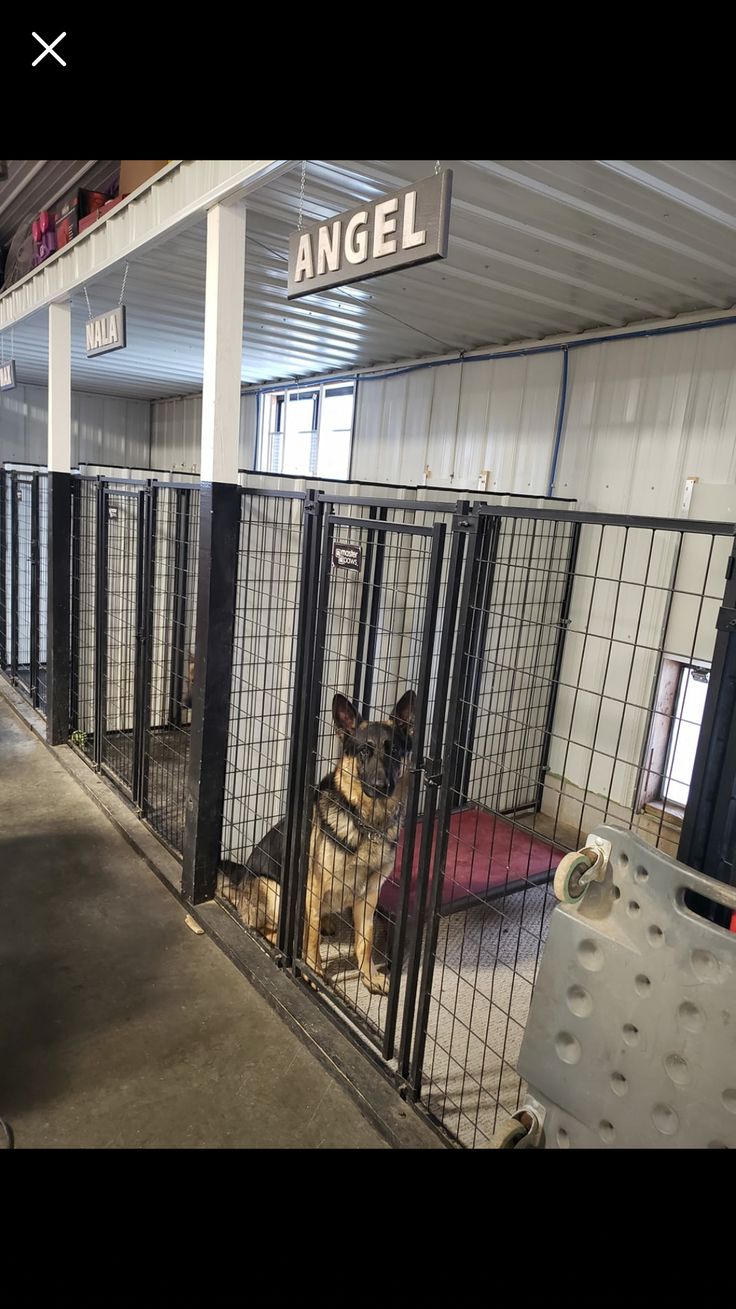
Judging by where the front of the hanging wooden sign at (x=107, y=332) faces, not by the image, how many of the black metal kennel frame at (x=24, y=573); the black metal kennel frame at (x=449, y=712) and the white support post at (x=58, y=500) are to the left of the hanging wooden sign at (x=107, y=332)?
1

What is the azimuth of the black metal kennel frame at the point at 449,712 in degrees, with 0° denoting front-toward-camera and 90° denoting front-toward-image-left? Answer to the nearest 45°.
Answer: approximately 45°

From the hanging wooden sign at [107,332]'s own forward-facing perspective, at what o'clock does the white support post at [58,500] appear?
The white support post is roughly at 4 o'clock from the hanging wooden sign.

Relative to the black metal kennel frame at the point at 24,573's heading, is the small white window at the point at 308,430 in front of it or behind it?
behind

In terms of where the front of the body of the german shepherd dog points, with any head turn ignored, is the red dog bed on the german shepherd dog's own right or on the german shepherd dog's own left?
on the german shepherd dog's own left

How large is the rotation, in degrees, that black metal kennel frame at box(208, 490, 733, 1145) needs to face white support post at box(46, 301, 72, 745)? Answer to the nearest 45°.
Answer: approximately 90° to its right

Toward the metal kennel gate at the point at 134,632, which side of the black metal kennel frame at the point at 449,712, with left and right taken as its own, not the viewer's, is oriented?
right

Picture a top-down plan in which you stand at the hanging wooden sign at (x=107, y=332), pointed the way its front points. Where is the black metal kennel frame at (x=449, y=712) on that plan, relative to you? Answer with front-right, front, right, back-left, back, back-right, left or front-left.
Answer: left
